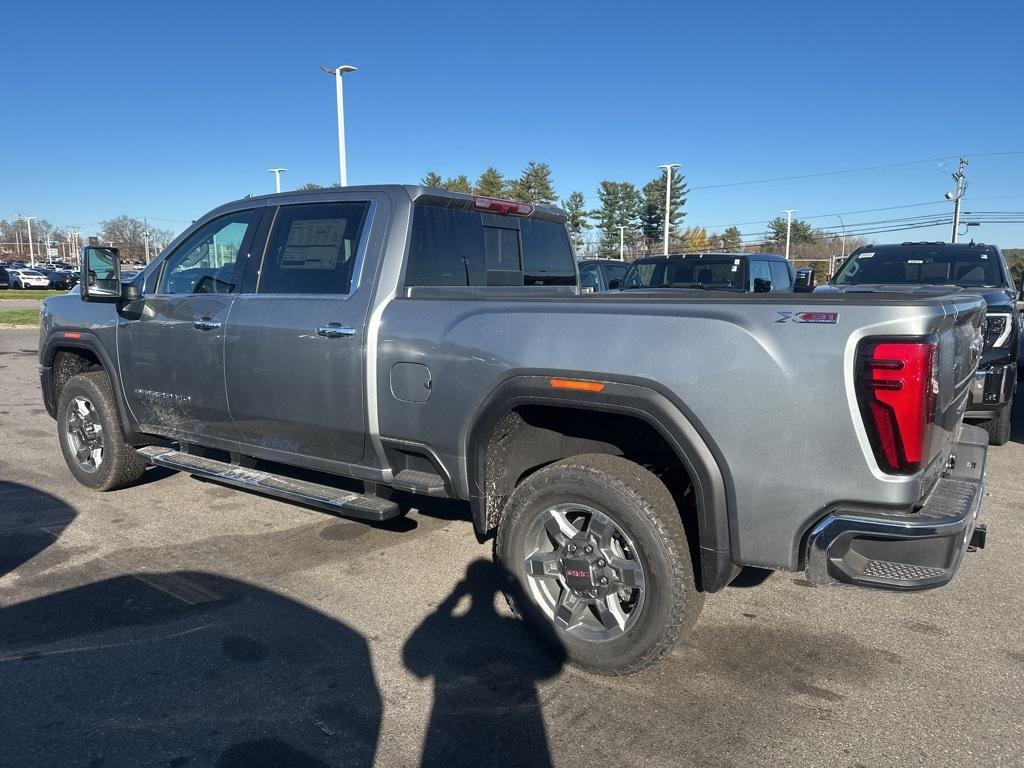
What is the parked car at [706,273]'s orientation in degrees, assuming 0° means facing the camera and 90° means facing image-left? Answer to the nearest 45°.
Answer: approximately 45°

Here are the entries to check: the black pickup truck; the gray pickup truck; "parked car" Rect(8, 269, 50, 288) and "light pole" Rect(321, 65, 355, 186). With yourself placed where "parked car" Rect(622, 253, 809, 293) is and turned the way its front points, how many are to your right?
2

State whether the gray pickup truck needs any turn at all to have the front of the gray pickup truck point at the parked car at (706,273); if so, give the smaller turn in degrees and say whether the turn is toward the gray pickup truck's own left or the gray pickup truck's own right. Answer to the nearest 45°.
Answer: approximately 45° to the gray pickup truck's own right

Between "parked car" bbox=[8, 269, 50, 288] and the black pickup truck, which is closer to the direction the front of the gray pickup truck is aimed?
the parked car

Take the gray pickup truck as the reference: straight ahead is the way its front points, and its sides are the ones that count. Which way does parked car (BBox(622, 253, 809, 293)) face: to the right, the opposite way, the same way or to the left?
to the left

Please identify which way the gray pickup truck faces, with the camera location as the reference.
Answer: facing away from the viewer and to the left of the viewer

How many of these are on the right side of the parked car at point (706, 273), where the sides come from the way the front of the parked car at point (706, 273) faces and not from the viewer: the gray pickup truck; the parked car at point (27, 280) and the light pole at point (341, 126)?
2

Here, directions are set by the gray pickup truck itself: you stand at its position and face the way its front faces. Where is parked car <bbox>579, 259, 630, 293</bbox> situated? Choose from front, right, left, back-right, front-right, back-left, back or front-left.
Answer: front-right

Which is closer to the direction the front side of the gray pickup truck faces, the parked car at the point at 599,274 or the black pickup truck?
the parked car

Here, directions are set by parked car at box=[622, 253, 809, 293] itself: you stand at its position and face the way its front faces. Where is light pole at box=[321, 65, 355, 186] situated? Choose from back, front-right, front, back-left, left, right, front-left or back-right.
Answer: right

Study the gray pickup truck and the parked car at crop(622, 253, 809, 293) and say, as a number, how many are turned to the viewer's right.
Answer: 0

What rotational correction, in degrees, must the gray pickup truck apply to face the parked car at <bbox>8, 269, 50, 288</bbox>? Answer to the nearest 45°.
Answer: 0° — it already faces it

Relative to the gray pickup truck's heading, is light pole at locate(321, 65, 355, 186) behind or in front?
in front

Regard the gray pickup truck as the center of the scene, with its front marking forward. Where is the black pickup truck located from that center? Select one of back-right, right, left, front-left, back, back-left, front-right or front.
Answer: right

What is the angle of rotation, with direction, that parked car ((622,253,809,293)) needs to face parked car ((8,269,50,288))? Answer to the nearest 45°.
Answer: approximately 90° to its right

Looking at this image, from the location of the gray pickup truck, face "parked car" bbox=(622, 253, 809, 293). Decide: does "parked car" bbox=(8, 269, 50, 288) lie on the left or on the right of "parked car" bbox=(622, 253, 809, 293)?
left

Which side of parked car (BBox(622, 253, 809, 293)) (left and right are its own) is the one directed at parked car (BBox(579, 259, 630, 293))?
right
